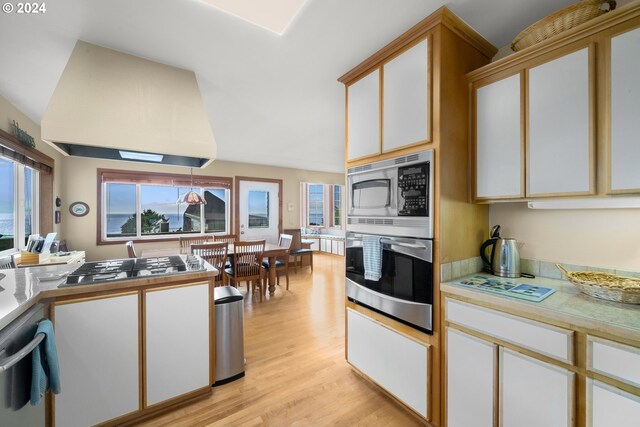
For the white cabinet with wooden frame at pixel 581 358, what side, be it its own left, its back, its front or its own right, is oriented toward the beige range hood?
front

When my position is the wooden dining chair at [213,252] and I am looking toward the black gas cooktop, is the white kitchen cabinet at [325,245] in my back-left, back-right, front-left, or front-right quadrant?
back-left

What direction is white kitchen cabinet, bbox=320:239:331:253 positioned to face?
toward the camera

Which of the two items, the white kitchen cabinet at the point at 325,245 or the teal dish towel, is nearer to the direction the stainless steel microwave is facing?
the teal dish towel

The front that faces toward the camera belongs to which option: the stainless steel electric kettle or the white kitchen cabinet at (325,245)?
the white kitchen cabinet

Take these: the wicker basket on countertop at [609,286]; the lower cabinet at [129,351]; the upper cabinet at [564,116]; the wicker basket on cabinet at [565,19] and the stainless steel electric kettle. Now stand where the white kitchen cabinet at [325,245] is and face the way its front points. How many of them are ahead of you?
5

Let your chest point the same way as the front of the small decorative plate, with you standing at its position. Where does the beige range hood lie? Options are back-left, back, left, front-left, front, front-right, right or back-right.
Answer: front

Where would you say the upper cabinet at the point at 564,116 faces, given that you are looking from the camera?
facing the viewer and to the left of the viewer

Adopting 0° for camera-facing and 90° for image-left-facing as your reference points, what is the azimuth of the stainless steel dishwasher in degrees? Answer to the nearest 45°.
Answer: approximately 315°

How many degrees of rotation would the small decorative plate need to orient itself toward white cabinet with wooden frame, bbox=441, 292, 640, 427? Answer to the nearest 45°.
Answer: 0° — it already faces it
